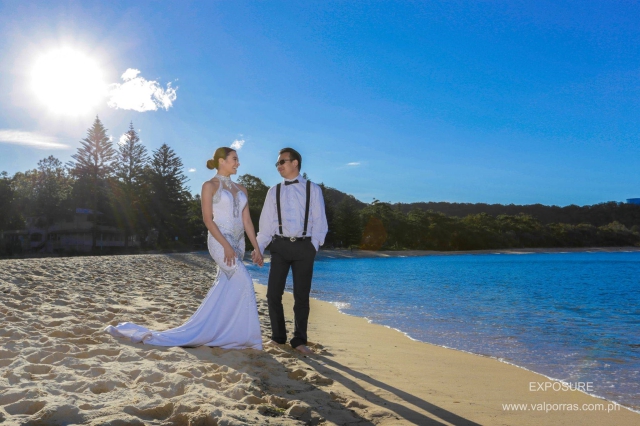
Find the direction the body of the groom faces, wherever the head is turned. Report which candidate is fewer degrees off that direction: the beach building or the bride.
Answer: the bride

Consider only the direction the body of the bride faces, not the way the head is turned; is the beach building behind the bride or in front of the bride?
behind

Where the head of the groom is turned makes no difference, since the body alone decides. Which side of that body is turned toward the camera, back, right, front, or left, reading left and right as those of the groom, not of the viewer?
front

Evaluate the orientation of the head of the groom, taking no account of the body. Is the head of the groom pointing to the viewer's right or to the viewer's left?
to the viewer's left

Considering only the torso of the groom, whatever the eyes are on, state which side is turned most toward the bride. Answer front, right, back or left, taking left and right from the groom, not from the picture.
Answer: right

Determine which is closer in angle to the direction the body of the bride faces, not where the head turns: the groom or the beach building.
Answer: the groom

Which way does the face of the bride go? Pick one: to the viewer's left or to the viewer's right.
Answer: to the viewer's right

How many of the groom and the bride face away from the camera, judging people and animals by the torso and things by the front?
0

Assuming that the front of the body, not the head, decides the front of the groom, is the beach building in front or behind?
behind
